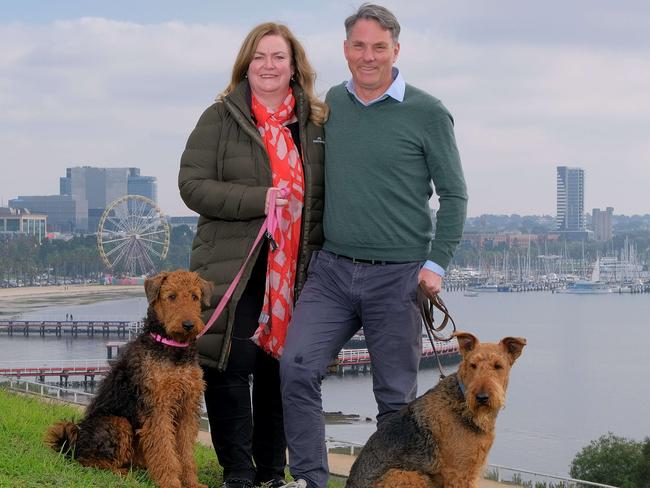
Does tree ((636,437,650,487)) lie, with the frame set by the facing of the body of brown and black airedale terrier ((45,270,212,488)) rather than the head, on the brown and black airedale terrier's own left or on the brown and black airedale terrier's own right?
on the brown and black airedale terrier's own left

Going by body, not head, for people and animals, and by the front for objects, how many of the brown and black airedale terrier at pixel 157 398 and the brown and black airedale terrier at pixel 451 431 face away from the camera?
0

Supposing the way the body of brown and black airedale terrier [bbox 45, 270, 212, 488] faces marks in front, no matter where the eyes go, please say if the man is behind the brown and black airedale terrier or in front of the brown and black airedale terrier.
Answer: in front

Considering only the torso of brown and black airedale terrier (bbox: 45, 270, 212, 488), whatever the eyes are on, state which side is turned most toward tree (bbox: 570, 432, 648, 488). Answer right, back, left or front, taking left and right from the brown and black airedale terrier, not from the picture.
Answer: left

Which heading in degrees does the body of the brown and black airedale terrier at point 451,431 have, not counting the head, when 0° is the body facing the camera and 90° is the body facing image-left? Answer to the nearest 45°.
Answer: approximately 315°

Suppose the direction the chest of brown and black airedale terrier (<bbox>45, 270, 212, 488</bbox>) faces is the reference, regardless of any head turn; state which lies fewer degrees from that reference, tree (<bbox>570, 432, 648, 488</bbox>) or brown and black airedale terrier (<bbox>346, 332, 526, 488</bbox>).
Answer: the brown and black airedale terrier

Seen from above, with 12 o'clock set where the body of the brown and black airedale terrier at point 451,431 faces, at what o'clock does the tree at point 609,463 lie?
The tree is roughly at 8 o'clock from the brown and black airedale terrier.
